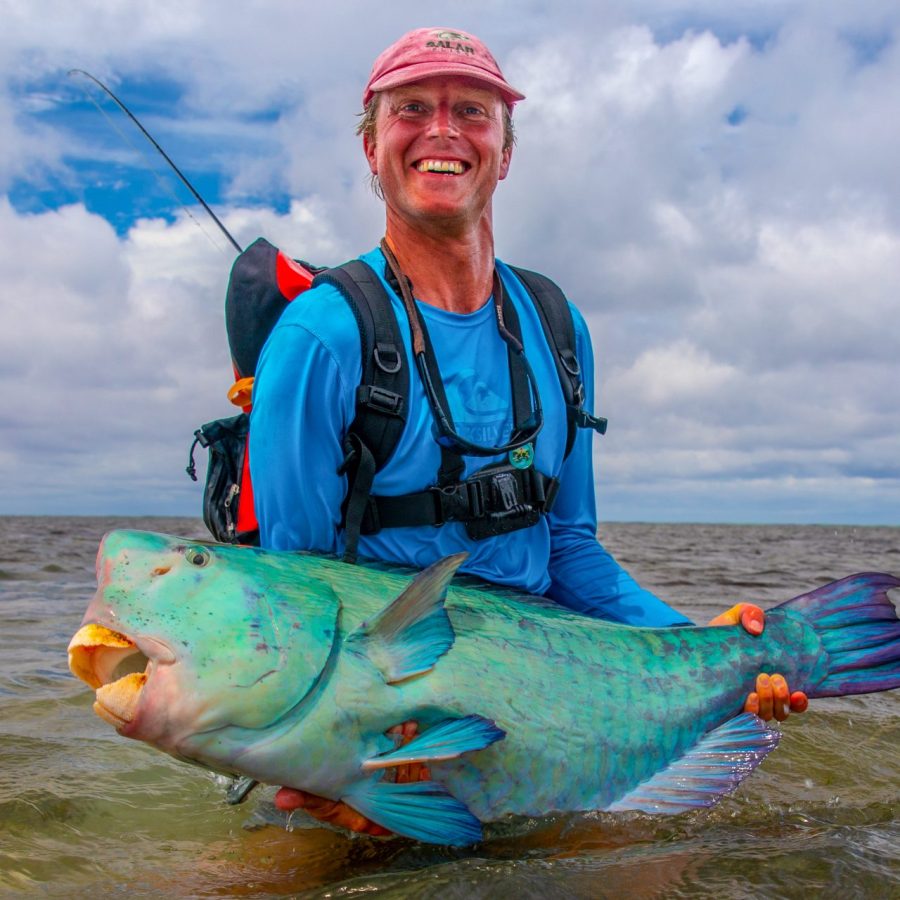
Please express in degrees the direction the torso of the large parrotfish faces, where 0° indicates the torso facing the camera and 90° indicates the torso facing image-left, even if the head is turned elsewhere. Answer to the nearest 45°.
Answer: approximately 90°

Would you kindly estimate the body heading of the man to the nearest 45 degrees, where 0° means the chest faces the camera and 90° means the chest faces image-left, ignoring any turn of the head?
approximately 315°
